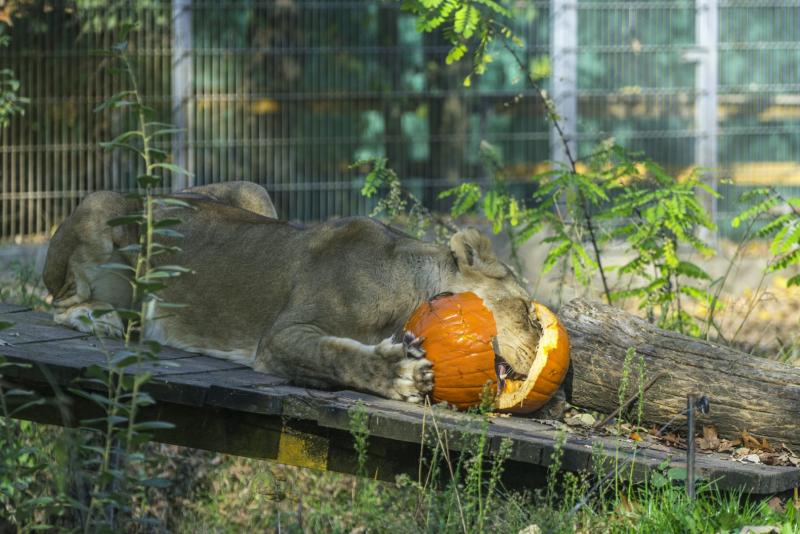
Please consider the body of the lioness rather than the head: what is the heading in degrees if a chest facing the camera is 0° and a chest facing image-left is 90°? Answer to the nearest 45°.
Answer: approximately 270°

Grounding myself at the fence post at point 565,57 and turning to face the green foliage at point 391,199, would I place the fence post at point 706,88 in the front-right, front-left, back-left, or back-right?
back-left

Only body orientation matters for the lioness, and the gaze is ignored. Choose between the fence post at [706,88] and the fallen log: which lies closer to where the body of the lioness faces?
the fallen log

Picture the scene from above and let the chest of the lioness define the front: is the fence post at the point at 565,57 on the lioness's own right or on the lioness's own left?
on the lioness's own left

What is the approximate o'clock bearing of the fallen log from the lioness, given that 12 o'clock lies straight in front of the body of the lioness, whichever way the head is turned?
The fallen log is roughly at 1 o'clock from the lioness.

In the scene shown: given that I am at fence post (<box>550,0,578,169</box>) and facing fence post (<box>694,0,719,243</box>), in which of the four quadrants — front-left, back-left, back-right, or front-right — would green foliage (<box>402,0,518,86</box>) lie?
back-right

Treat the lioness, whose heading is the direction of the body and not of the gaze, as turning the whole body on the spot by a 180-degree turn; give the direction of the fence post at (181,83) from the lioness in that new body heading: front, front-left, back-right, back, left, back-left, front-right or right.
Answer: right

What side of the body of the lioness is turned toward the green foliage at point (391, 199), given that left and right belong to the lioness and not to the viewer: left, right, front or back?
left
